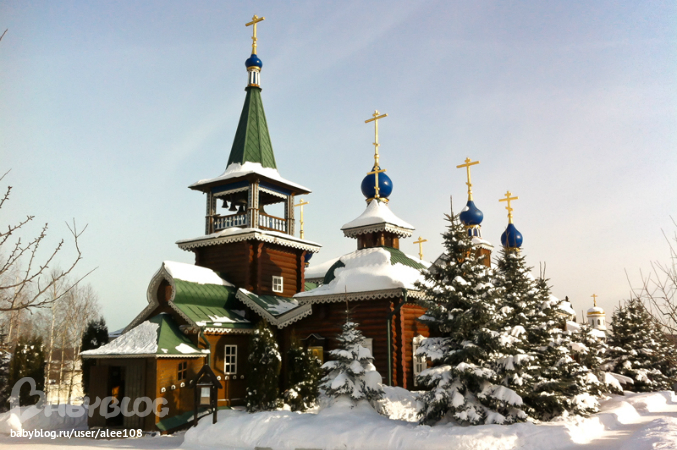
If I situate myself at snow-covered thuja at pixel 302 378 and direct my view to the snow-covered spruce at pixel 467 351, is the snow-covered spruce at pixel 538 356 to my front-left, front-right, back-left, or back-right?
front-left

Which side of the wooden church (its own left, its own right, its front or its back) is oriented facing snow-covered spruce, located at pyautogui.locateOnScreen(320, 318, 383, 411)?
left

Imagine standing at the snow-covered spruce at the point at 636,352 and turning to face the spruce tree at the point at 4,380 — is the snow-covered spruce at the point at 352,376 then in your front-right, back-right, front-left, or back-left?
front-left

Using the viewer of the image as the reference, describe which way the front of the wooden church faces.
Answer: facing the viewer and to the left of the viewer

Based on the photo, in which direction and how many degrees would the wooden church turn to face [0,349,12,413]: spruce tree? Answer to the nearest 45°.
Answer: approximately 45° to its right

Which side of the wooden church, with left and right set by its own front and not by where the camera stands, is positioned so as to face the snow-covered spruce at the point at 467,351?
left

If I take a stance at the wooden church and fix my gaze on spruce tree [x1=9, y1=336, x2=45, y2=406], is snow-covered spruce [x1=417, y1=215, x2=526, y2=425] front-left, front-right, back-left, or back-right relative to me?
back-left

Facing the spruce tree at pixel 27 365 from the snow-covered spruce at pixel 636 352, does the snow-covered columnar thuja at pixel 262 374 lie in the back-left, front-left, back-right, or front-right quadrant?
front-left

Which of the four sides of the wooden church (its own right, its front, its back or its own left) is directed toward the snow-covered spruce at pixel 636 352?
back

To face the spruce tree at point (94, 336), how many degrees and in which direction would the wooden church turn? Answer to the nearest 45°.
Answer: approximately 45° to its right

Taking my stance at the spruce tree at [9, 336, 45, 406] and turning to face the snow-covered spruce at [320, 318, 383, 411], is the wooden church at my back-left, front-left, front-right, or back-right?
front-left

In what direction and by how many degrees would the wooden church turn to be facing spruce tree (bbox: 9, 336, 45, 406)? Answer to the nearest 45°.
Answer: approximately 45° to its right
